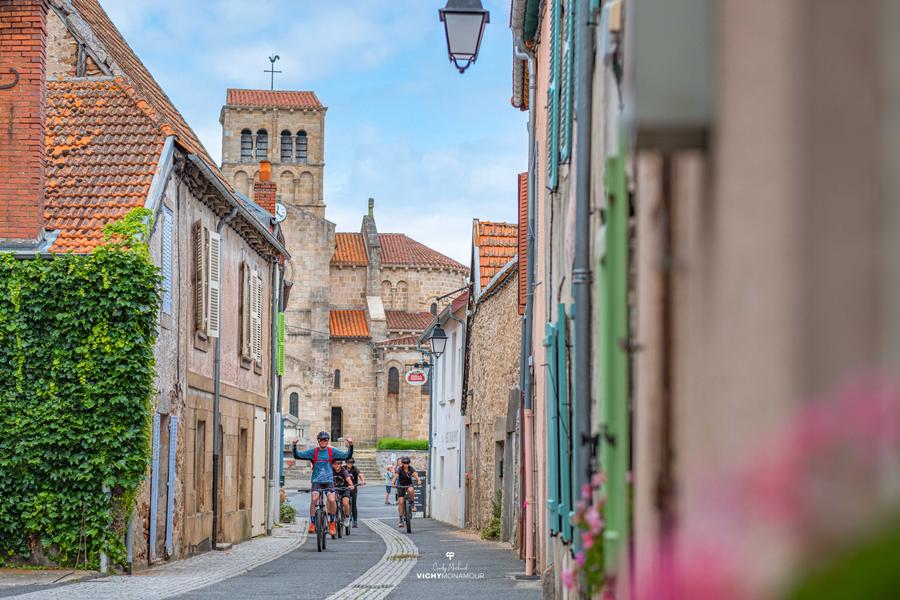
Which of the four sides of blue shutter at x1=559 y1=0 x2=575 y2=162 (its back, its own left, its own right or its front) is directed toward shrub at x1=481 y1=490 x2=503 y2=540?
right

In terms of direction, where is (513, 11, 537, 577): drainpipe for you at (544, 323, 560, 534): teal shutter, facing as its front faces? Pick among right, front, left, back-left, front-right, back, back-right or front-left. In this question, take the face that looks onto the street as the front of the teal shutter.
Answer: right

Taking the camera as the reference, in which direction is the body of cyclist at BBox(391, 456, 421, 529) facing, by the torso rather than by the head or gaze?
toward the camera

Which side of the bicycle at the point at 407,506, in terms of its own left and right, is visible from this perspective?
front

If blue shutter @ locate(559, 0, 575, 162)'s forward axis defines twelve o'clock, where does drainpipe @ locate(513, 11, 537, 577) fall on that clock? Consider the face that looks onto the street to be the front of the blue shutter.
The drainpipe is roughly at 3 o'clock from the blue shutter.

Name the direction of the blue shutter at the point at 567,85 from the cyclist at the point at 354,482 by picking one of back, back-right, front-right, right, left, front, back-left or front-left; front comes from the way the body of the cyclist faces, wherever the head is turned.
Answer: front

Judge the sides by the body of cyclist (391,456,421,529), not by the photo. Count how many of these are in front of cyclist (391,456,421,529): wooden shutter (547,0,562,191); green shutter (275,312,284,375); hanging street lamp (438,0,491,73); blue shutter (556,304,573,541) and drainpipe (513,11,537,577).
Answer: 4

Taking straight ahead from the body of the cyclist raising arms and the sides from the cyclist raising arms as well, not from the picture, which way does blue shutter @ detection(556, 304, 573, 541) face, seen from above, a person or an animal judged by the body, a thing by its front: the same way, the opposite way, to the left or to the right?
to the right

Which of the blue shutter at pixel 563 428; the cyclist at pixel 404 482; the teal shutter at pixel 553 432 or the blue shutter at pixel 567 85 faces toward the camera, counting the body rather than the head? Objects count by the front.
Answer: the cyclist

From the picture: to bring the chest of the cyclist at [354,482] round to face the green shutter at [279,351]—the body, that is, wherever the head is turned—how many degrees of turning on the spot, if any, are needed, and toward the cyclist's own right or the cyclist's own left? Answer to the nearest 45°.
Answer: approximately 135° to the cyclist's own right

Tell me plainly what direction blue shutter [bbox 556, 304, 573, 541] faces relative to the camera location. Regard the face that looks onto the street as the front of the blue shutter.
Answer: facing to the left of the viewer

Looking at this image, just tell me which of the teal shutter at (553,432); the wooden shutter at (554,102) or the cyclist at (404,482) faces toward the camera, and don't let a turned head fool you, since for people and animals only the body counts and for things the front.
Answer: the cyclist

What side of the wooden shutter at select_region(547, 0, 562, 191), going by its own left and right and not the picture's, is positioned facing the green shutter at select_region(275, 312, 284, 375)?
right

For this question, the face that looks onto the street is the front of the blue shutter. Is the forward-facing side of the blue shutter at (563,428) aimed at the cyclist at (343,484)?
no

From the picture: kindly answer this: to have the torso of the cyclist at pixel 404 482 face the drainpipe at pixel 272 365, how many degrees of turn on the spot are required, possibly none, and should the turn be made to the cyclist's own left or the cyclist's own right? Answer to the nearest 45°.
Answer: approximately 90° to the cyclist's own right

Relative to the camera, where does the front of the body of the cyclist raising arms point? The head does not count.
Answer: toward the camera

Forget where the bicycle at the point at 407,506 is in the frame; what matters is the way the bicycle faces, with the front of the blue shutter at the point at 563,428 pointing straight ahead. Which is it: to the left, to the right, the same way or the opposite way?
to the left

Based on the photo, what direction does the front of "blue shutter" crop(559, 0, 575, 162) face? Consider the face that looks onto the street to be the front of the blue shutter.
to the viewer's left

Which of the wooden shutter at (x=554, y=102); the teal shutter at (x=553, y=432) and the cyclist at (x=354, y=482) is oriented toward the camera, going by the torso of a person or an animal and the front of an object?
the cyclist

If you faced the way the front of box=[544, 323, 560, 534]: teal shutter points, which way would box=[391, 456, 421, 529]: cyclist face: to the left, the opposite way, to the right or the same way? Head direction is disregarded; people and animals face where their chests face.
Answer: to the left

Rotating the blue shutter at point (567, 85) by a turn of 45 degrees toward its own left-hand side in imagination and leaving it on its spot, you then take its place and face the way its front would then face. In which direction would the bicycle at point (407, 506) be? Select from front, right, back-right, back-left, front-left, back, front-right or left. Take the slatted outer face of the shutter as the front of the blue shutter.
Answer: back-right

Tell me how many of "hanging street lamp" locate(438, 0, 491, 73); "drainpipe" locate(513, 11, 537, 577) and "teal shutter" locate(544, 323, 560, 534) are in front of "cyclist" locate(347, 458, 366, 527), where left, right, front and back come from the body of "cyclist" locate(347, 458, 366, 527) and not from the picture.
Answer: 3

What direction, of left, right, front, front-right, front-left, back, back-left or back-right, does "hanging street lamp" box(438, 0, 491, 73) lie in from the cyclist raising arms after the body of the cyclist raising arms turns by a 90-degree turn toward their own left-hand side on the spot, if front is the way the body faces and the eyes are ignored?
right
